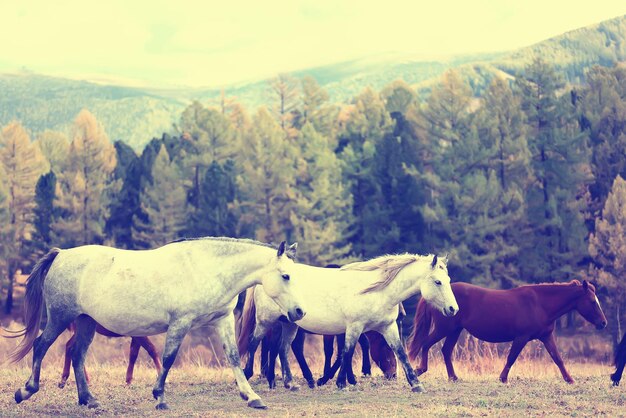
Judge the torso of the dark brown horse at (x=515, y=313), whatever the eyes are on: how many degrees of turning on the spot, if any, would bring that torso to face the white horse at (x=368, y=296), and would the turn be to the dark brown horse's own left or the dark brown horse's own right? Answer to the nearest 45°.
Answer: approximately 135° to the dark brown horse's own right

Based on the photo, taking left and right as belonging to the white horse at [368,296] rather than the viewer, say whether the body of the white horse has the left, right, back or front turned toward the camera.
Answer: right

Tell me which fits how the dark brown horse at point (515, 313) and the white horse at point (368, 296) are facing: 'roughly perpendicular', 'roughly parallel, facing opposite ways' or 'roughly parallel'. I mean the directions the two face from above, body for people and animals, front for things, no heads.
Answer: roughly parallel

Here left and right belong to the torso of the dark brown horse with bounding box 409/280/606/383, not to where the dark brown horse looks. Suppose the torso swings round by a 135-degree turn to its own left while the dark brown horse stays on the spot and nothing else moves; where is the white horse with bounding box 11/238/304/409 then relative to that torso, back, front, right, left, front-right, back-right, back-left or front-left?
left

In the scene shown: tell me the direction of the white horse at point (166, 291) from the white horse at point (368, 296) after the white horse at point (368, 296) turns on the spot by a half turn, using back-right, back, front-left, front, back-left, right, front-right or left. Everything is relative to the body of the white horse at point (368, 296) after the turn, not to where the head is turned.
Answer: front-left

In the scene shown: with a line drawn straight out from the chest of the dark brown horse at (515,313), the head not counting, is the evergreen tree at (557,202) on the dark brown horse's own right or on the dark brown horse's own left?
on the dark brown horse's own left

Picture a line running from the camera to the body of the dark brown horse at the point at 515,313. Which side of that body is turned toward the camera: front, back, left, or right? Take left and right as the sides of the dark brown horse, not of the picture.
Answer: right

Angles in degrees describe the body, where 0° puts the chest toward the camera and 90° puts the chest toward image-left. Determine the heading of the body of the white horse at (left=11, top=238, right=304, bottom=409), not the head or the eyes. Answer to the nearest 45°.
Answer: approximately 270°
